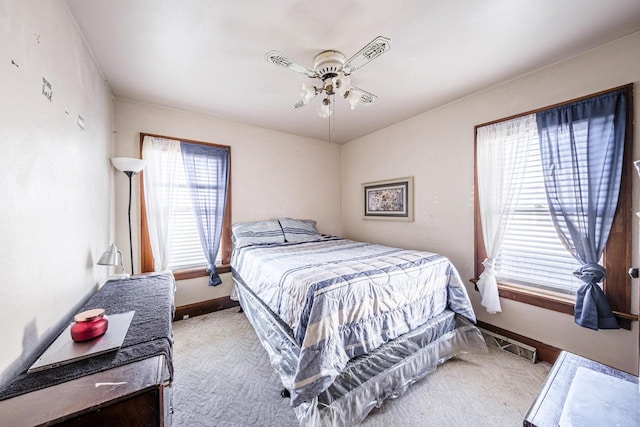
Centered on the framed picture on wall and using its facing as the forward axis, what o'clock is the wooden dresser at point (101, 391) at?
The wooden dresser is roughly at 11 o'clock from the framed picture on wall.

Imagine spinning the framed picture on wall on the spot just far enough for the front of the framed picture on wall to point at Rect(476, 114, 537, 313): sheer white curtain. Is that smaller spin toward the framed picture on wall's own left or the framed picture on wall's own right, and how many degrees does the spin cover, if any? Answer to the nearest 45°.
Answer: approximately 90° to the framed picture on wall's own left

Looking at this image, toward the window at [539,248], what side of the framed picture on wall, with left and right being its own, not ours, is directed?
left

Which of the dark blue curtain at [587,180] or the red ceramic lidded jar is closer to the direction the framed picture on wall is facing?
the red ceramic lidded jar

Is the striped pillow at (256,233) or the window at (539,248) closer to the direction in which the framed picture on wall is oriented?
the striped pillow

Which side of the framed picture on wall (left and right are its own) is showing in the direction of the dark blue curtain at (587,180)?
left

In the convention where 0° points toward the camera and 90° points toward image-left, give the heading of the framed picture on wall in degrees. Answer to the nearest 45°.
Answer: approximately 45°
